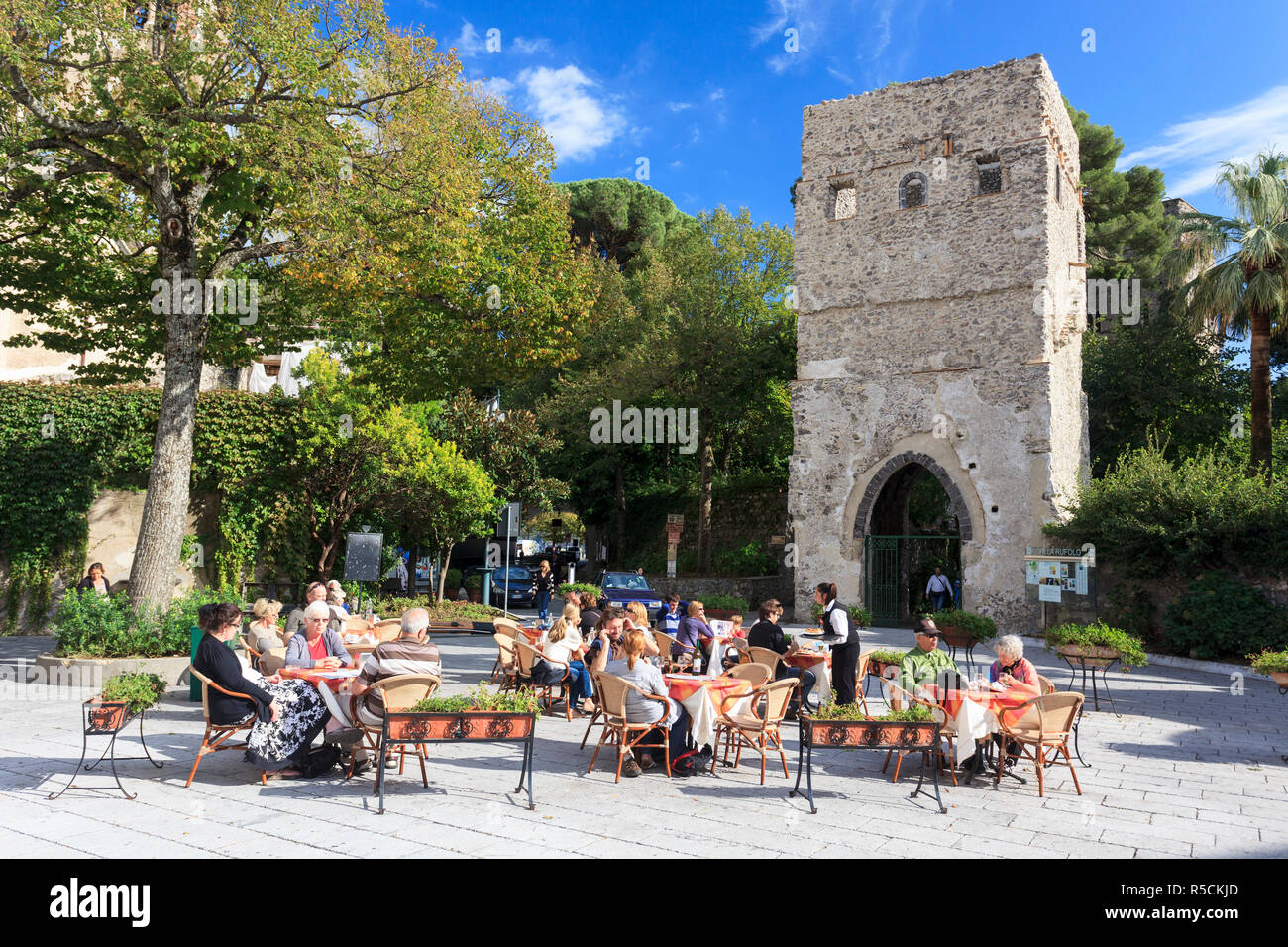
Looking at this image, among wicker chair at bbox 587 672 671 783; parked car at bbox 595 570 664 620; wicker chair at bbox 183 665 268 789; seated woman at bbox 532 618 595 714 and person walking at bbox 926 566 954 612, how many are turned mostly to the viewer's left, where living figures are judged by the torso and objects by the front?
0

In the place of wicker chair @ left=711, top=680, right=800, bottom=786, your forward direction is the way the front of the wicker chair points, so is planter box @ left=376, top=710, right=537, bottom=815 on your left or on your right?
on your left

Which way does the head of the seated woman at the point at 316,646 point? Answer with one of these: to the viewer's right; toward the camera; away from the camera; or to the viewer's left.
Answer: toward the camera

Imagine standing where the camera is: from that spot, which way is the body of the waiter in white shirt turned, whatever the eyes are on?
to the viewer's left

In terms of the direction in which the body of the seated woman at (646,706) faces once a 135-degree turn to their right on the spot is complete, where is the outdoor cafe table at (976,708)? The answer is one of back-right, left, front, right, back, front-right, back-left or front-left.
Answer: left

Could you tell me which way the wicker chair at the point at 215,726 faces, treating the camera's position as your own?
facing to the right of the viewer

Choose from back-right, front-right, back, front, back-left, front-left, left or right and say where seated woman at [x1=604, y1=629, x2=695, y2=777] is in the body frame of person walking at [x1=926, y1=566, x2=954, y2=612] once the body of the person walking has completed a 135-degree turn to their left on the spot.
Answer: back-right

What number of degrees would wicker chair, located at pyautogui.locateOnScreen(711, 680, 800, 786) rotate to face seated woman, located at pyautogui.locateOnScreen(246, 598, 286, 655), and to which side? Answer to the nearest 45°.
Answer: approximately 45° to its left

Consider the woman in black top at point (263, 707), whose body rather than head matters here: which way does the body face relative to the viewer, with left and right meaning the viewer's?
facing to the right of the viewer

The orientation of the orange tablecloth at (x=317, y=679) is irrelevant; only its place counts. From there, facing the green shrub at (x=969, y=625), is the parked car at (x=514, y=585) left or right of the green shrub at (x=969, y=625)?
left

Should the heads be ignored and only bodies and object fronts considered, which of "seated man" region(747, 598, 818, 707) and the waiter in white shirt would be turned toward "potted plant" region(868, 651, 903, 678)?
the seated man

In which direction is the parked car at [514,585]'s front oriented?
toward the camera

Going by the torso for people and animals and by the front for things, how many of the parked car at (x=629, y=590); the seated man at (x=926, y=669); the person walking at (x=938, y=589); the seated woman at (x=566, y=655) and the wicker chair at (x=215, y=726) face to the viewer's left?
0

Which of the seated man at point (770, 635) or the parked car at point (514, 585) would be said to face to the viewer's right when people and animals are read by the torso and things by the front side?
the seated man
